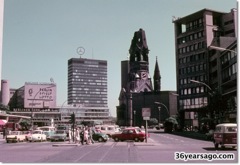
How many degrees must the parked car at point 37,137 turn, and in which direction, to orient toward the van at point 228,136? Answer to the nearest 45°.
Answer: approximately 90° to its left

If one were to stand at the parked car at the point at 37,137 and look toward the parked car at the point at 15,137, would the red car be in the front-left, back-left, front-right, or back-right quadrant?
back-left

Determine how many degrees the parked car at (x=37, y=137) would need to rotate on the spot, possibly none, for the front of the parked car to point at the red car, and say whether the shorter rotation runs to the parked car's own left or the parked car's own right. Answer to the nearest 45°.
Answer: approximately 90° to the parked car's own left

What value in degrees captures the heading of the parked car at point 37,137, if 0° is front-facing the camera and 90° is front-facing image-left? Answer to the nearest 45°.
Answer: approximately 45°

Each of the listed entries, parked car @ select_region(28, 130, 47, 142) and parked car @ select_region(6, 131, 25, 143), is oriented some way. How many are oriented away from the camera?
0

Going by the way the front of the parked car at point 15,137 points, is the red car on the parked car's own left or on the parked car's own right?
on the parked car's own left

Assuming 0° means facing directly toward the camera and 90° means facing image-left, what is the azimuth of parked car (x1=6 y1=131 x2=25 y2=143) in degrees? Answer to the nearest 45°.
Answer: approximately 45°

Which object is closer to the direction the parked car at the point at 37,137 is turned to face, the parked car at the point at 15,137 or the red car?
the parked car

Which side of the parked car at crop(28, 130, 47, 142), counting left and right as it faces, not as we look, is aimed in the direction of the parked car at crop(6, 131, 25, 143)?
right
